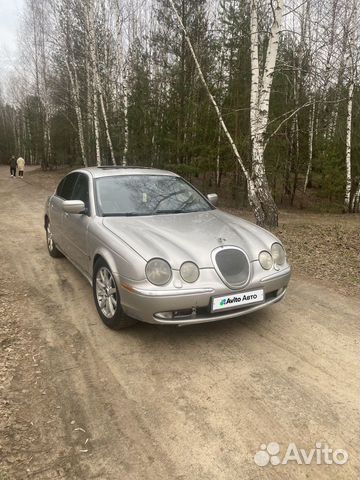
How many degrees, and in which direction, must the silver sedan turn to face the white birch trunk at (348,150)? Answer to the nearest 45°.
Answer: approximately 90° to its left

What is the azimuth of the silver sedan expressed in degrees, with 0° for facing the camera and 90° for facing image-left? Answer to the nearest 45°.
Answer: approximately 315°

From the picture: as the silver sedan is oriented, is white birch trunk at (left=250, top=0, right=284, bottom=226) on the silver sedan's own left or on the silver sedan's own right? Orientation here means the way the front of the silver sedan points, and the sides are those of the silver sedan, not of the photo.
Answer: on the silver sedan's own left
